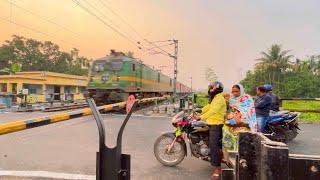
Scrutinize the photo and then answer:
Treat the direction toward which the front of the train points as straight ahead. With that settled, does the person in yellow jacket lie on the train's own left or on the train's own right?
on the train's own left

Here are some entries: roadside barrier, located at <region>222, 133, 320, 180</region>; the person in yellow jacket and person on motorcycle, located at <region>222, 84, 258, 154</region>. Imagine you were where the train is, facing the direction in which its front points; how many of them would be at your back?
0

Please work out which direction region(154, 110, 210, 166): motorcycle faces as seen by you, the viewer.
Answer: facing to the left of the viewer

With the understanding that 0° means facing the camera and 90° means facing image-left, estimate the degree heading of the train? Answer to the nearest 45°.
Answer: approximately 45°

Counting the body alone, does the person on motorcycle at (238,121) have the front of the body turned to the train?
no

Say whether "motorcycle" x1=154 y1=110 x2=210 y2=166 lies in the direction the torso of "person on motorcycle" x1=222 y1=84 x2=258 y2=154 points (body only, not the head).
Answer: no

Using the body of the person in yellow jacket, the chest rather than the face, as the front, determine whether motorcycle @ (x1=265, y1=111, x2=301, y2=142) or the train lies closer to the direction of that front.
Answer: the train

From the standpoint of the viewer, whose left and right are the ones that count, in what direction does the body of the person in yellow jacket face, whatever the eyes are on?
facing to the left of the viewer

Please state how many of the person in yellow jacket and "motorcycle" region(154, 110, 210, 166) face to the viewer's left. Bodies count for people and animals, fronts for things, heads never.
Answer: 2

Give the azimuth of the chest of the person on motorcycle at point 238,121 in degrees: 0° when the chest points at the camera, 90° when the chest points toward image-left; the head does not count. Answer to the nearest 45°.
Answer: approximately 45°

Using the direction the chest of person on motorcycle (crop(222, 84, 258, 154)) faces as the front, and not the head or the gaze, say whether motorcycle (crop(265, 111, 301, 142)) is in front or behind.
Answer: behind

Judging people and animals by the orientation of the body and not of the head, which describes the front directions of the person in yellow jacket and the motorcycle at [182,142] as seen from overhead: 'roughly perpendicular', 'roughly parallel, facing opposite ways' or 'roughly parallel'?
roughly parallel

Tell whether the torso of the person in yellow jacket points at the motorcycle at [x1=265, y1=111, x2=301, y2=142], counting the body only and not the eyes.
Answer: no

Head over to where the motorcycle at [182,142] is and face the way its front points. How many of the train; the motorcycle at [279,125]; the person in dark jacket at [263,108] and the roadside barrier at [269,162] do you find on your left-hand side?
1

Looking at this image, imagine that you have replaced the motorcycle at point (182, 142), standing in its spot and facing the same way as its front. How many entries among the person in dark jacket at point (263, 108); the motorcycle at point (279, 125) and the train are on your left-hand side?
0
